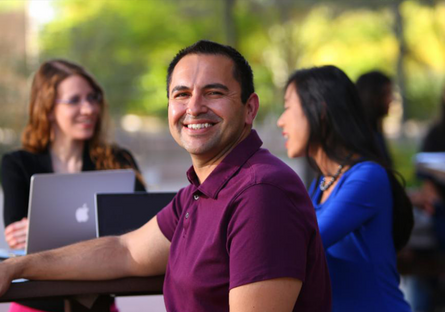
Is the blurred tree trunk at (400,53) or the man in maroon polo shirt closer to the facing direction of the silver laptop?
the blurred tree trunk

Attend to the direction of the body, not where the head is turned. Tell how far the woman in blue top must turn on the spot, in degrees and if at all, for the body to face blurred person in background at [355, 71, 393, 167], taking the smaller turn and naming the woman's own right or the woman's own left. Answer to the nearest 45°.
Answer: approximately 90° to the woman's own right

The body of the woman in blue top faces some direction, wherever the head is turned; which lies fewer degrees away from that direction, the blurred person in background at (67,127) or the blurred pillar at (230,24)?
the blurred person in background

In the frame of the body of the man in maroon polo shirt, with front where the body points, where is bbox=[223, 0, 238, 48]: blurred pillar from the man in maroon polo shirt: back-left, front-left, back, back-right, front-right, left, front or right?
back-right

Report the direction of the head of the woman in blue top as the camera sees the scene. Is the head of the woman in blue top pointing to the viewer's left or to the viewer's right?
to the viewer's left

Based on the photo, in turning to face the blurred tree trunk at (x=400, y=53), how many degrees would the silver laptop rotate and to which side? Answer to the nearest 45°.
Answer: approximately 90° to its right

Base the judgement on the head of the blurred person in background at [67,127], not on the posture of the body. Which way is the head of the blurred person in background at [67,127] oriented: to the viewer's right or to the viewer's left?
to the viewer's right

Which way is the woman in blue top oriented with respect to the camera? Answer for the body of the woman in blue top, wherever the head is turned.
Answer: to the viewer's left
